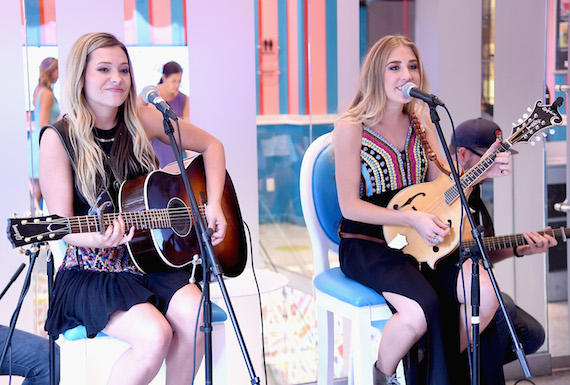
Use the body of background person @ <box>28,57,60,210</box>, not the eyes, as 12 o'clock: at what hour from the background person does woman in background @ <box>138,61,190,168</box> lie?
The woman in background is roughly at 12 o'clock from the background person.

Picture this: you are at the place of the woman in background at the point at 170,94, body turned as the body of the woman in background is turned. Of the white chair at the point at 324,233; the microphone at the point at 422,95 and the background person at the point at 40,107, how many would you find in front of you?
2

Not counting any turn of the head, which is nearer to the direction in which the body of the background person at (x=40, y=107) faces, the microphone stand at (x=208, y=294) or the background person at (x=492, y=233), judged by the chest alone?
the background person

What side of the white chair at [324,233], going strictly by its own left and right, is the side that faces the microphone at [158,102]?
right

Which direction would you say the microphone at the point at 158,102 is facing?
to the viewer's left

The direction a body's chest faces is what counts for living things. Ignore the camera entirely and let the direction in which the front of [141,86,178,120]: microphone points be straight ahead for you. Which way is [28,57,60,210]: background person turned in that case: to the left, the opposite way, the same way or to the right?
the opposite way

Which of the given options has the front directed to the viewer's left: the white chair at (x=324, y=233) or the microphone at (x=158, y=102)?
the microphone

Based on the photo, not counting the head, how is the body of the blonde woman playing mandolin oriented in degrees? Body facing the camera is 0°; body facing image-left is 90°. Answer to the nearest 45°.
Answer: approximately 315°

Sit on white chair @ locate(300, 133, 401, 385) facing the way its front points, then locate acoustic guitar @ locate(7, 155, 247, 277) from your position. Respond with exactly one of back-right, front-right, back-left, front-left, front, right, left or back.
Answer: right

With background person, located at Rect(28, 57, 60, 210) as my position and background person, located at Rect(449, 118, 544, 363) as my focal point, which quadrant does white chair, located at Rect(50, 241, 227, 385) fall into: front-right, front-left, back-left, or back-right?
front-right

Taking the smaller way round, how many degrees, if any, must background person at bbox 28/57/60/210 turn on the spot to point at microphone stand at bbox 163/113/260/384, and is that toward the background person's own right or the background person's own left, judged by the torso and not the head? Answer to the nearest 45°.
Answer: approximately 90° to the background person's own right

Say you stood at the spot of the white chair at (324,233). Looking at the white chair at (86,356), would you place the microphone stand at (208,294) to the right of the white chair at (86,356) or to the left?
left
